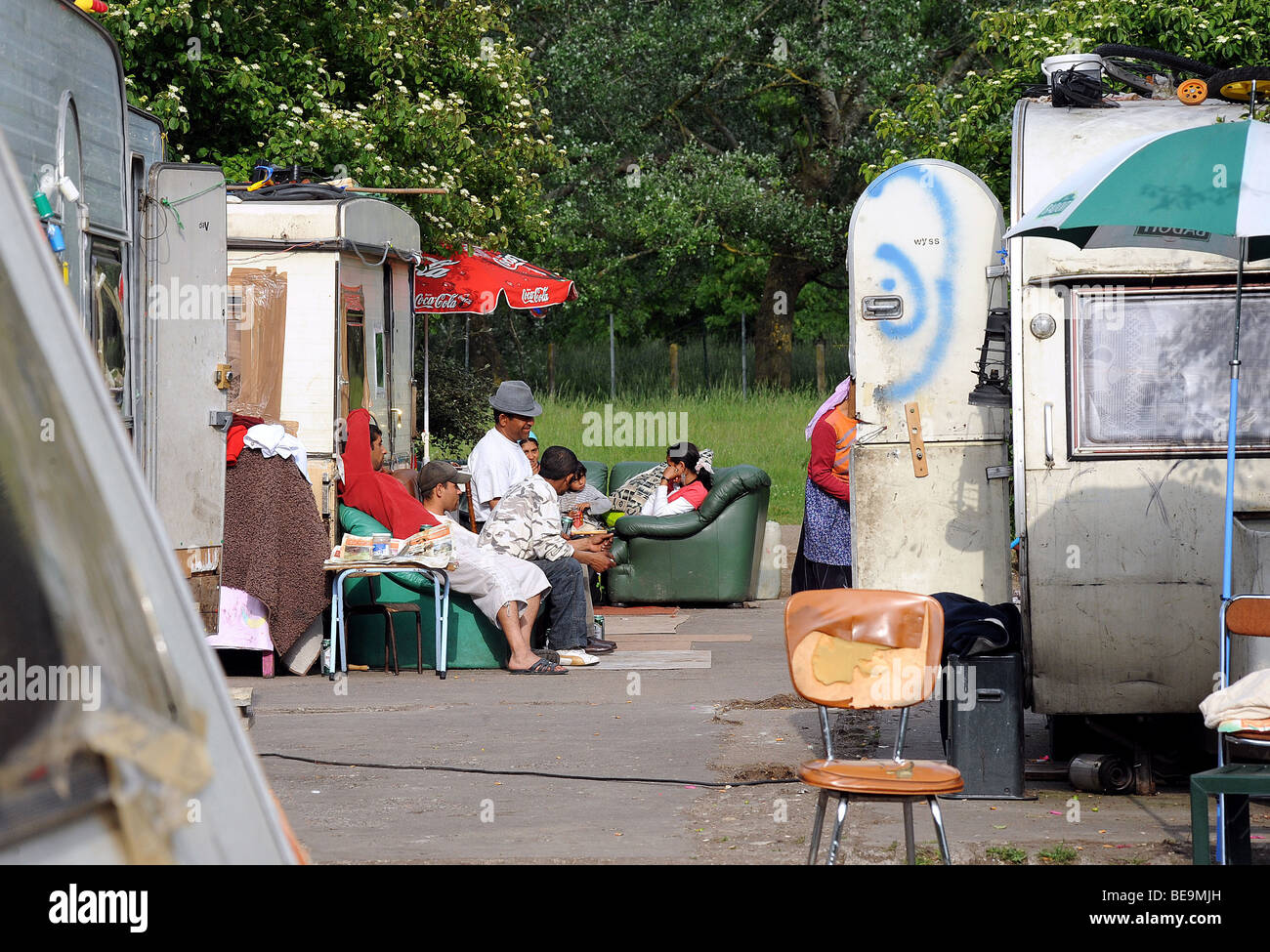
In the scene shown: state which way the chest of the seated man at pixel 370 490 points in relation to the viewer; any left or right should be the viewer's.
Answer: facing to the right of the viewer

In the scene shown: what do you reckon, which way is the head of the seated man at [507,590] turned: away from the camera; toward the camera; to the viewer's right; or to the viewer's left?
to the viewer's right

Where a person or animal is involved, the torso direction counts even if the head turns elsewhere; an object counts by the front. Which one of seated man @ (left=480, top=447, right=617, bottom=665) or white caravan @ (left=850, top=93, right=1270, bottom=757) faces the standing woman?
the seated man

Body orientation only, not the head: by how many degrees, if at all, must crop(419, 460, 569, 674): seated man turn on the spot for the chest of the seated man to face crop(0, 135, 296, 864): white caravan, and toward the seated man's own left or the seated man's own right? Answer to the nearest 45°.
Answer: approximately 90° to the seated man's own right

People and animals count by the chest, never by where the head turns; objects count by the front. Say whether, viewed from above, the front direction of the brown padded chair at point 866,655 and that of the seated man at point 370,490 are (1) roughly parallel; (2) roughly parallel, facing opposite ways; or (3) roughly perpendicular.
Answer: roughly perpendicular

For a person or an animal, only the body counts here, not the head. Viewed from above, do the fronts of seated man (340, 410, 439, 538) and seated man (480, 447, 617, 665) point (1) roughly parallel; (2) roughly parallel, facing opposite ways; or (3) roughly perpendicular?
roughly parallel

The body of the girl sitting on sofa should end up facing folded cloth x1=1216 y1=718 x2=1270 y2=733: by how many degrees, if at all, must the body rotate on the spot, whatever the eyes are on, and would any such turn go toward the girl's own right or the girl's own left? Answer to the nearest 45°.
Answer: approximately 90° to the girl's own left

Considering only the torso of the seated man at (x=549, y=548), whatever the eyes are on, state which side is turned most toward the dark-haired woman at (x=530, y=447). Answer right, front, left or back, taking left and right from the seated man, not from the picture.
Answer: left

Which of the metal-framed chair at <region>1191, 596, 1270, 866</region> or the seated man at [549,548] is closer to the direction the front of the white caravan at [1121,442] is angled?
the metal-framed chair

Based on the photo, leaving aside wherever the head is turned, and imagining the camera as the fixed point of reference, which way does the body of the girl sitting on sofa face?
to the viewer's left

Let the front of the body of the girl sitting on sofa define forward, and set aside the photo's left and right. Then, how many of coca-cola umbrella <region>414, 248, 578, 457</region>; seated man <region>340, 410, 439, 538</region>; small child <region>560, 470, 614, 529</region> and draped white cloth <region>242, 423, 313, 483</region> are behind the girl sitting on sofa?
0

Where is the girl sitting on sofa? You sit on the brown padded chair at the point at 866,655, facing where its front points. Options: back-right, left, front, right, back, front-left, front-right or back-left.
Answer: back

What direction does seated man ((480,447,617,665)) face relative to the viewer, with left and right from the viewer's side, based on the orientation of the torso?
facing to the right of the viewer
